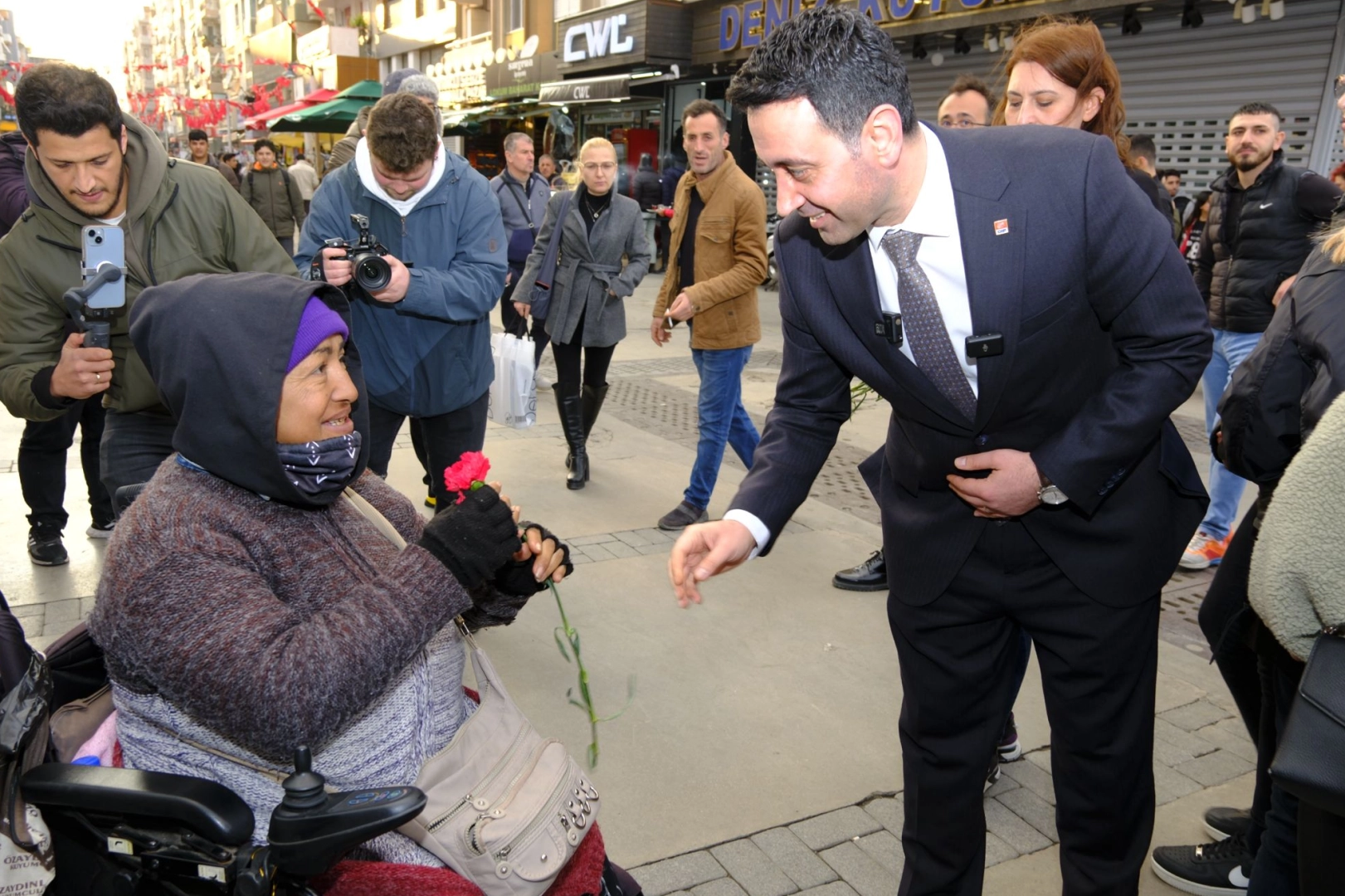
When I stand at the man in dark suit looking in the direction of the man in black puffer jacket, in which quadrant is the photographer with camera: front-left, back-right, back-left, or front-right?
front-left

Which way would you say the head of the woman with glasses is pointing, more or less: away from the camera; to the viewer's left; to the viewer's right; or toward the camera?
toward the camera

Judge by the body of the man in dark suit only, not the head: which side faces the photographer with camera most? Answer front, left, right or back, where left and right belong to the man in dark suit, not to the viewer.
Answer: right

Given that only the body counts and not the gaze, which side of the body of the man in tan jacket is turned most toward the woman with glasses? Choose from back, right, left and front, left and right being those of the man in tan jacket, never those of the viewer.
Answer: right

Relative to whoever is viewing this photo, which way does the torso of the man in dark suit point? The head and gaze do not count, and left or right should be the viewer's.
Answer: facing the viewer and to the left of the viewer

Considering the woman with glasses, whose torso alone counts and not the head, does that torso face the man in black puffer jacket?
no

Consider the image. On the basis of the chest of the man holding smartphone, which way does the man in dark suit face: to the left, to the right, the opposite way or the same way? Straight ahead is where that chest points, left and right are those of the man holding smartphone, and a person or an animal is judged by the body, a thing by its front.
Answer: to the right

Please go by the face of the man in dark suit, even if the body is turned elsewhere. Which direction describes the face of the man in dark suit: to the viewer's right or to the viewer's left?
to the viewer's left

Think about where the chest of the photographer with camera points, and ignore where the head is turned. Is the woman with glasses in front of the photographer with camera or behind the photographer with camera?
behind

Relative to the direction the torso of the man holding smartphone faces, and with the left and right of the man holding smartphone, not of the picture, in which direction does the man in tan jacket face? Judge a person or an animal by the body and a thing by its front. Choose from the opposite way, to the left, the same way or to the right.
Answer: to the right

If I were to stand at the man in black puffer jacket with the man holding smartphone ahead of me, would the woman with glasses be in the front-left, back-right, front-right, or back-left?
front-right

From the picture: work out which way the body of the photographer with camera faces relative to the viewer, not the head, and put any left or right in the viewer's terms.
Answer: facing the viewer

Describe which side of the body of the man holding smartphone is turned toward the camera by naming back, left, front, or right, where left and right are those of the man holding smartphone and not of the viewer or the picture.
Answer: front

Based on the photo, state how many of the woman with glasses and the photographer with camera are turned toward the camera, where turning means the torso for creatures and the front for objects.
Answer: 2

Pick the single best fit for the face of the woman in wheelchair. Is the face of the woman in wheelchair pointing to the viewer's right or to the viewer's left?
to the viewer's right

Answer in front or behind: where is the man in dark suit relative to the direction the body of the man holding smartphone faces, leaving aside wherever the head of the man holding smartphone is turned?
in front
